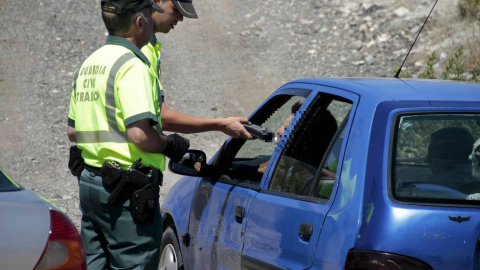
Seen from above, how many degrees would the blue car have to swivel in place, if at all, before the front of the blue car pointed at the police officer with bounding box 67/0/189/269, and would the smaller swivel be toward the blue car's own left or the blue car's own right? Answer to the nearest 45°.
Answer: approximately 45° to the blue car's own left

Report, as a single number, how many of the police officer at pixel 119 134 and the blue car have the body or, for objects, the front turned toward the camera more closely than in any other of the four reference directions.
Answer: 0

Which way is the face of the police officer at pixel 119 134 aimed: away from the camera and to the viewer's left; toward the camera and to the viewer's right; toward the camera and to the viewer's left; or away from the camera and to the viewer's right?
away from the camera and to the viewer's right

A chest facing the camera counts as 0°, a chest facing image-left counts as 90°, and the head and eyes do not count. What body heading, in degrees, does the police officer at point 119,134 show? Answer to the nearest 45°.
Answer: approximately 225°

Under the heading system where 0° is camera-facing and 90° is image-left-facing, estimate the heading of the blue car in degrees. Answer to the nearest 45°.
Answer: approximately 135°
